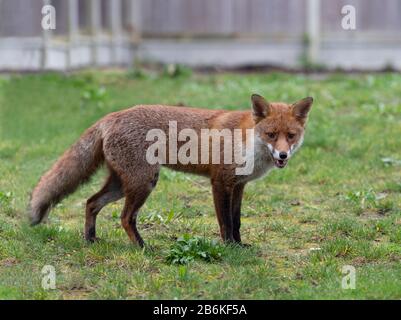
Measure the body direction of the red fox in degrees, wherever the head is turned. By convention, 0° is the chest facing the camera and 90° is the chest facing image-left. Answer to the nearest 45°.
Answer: approximately 270°
